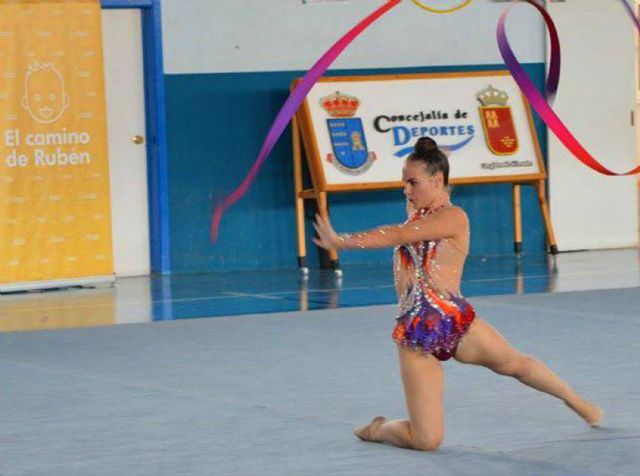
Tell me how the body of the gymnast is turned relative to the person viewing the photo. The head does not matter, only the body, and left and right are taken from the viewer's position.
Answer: facing the viewer and to the left of the viewer

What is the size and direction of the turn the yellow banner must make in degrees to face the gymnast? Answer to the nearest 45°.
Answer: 0° — it already faces them

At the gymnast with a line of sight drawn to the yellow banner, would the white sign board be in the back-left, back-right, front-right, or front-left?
front-right

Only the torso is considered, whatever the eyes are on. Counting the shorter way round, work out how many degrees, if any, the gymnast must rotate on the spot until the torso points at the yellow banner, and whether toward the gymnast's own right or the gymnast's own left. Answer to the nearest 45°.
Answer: approximately 90° to the gymnast's own right

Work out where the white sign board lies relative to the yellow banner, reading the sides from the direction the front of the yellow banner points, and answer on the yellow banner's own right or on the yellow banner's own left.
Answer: on the yellow banner's own left

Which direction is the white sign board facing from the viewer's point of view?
toward the camera

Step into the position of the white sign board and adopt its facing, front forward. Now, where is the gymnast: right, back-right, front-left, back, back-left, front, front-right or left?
front

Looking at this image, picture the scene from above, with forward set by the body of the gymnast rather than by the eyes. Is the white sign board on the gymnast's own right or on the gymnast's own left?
on the gymnast's own right

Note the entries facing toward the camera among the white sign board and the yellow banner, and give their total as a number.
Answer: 2

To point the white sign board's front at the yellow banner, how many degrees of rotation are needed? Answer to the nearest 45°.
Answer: approximately 45° to its right

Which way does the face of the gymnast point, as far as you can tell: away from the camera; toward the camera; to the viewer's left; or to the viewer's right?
to the viewer's left
